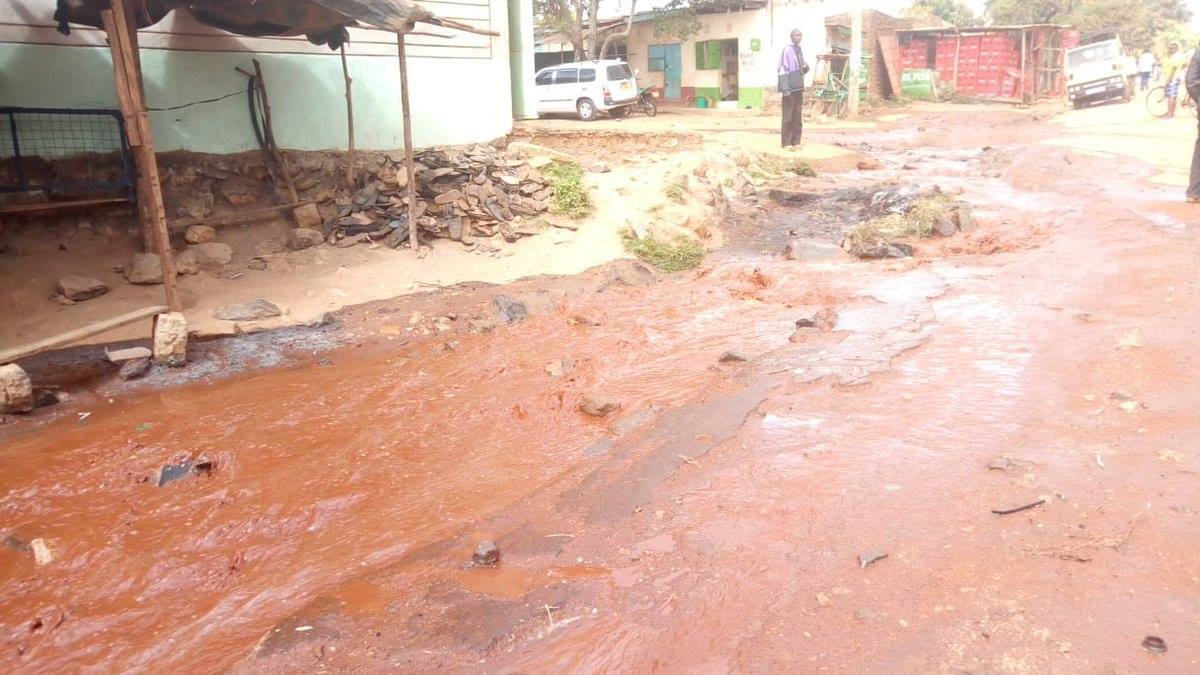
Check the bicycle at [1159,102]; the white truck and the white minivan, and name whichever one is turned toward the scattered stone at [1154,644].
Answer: the white truck

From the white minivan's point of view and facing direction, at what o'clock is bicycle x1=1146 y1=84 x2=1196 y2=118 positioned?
The bicycle is roughly at 5 o'clock from the white minivan.

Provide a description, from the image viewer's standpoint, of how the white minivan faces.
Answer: facing away from the viewer and to the left of the viewer

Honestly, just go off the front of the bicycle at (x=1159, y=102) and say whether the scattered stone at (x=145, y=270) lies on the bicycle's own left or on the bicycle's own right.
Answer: on the bicycle's own left

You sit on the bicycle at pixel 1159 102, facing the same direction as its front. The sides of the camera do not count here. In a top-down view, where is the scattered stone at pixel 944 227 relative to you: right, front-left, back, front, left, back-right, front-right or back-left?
left

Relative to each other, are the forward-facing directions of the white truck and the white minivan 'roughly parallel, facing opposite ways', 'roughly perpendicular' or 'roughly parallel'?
roughly perpendicular

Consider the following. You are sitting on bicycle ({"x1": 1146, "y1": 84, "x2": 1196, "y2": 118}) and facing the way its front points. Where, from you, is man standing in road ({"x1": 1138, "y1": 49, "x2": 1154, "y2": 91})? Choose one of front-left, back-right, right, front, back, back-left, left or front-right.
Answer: right

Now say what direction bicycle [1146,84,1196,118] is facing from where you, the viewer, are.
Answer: facing to the left of the viewer

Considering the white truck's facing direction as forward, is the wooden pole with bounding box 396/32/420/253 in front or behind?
in front

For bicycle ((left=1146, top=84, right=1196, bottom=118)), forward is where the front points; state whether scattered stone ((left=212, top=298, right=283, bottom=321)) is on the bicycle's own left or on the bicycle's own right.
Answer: on the bicycle's own left

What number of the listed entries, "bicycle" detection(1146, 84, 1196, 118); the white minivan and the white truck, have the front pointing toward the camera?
1

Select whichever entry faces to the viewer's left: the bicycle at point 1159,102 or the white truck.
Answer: the bicycle

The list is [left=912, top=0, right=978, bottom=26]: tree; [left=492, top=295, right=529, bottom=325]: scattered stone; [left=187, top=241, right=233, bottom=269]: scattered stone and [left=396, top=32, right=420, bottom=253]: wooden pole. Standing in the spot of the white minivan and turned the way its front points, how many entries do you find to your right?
1

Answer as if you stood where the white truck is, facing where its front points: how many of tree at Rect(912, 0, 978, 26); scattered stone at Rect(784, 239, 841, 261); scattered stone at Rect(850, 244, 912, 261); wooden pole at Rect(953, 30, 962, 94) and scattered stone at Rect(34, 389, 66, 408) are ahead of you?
3

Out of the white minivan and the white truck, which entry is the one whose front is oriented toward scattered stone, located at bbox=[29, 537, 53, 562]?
the white truck

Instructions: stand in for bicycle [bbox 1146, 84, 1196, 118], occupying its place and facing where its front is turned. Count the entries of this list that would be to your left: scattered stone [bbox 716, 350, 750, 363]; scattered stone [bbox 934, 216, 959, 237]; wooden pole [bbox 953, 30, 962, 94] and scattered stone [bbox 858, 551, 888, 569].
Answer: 3

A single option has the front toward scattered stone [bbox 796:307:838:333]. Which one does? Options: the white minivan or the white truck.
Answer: the white truck
